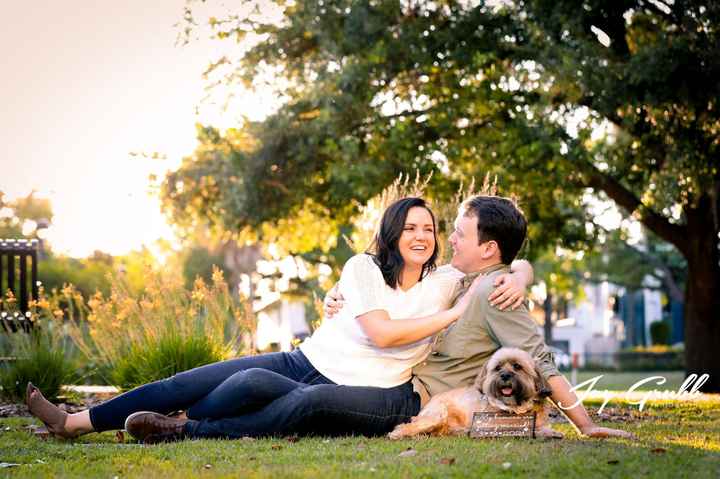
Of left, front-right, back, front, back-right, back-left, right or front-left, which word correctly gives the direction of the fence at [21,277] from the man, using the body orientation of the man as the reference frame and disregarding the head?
front-right

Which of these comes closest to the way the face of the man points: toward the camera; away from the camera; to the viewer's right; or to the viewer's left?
to the viewer's left

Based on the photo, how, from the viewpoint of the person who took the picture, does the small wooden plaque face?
facing the viewer

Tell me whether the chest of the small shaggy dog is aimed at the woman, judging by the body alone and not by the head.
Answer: no

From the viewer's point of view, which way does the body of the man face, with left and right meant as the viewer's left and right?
facing to the left of the viewer

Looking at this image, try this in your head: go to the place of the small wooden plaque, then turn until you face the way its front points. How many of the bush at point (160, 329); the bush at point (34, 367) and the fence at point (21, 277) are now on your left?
0

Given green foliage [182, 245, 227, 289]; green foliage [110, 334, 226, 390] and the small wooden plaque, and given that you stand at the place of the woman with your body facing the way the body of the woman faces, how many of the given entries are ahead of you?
1

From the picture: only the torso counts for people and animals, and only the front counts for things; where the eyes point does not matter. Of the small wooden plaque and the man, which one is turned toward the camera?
the small wooden plaque

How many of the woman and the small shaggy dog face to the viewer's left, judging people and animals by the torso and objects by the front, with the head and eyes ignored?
0

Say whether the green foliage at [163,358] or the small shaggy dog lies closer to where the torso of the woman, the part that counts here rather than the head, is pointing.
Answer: the small shaggy dog

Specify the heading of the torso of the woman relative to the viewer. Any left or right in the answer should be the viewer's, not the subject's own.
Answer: facing the viewer and to the right of the viewer

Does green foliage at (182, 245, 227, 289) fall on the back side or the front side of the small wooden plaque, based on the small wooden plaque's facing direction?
on the back side
